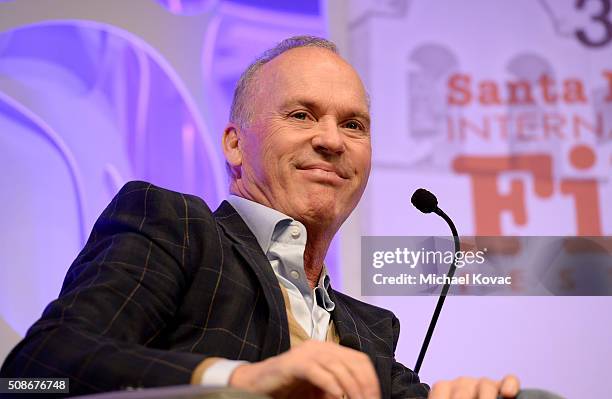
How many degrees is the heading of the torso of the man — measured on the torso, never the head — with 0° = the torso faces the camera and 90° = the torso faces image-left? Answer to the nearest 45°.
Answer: approximately 315°
